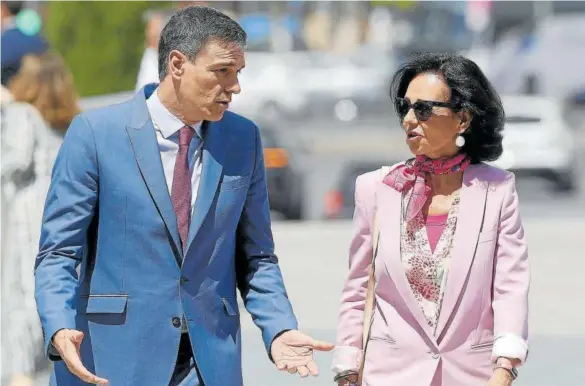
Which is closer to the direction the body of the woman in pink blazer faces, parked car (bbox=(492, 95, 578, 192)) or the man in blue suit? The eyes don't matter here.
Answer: the man in blue suit

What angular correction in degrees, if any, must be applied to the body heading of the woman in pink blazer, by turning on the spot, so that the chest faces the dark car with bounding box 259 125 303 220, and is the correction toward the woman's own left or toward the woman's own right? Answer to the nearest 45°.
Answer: approximately 180°

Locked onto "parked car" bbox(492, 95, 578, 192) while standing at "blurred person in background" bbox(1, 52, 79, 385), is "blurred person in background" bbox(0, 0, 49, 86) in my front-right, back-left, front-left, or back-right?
front-left

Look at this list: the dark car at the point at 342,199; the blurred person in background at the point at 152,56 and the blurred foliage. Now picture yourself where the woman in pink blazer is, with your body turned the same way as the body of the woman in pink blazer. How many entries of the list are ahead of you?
0

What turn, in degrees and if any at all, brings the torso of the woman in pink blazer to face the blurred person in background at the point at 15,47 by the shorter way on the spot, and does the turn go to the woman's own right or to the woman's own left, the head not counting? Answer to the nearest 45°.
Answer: approximately 135° to the woman's own right

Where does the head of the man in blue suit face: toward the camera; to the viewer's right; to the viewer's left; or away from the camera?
to the viewer's right

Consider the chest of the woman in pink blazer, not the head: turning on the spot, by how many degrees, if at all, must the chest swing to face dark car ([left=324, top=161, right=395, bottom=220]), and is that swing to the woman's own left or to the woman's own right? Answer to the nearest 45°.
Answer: approximately 180°

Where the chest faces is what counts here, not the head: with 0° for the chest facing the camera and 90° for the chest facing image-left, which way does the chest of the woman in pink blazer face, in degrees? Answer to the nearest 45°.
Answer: approximately 0°

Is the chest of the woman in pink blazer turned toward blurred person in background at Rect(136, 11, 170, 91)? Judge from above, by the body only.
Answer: no

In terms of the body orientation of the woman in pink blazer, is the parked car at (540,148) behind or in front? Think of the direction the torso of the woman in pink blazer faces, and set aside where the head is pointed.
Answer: behind

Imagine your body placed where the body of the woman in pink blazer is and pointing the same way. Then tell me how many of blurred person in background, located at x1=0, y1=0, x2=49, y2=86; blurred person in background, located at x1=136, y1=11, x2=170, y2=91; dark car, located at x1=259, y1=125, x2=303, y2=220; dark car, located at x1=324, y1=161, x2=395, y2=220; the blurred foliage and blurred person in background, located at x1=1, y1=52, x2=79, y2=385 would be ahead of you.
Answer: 0

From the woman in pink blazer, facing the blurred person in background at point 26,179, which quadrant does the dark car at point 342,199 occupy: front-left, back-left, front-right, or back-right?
front-right

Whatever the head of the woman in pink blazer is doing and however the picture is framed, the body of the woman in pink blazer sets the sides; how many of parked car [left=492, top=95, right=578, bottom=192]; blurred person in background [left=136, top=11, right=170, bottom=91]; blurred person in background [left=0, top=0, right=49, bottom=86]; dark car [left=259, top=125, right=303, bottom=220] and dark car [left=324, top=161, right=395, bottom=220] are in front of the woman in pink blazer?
0

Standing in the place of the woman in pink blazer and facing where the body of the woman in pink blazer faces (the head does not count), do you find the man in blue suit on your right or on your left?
on your right
